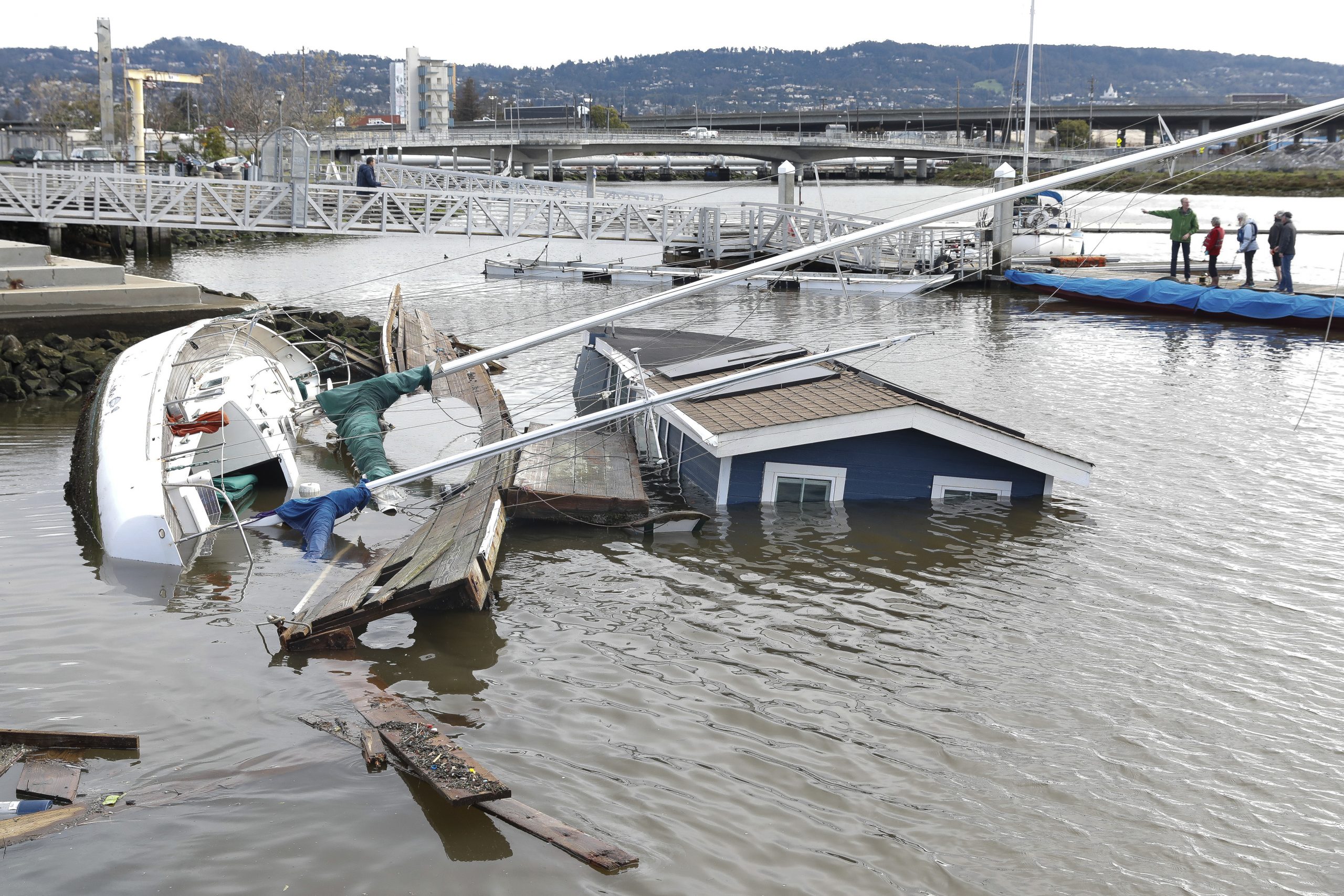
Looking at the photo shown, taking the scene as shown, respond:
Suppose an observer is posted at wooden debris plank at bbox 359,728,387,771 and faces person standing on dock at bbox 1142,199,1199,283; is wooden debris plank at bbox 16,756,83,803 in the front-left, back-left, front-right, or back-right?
back-left

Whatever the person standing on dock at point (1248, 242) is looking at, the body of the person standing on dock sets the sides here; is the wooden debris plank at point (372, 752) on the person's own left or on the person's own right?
on the person's own left

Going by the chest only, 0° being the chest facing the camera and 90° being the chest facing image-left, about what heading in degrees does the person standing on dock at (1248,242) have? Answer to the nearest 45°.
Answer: approximately 90°

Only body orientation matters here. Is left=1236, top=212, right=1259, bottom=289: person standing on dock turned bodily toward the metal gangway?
yes

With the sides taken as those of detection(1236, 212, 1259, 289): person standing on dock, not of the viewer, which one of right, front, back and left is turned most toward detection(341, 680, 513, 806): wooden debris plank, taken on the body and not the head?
left

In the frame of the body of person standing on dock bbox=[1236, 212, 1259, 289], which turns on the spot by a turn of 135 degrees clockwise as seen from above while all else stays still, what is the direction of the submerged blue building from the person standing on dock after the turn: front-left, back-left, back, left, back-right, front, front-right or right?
back-right

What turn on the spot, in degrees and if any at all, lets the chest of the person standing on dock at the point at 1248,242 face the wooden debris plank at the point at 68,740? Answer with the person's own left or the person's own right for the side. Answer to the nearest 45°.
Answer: approximately 90° to the person's own left
